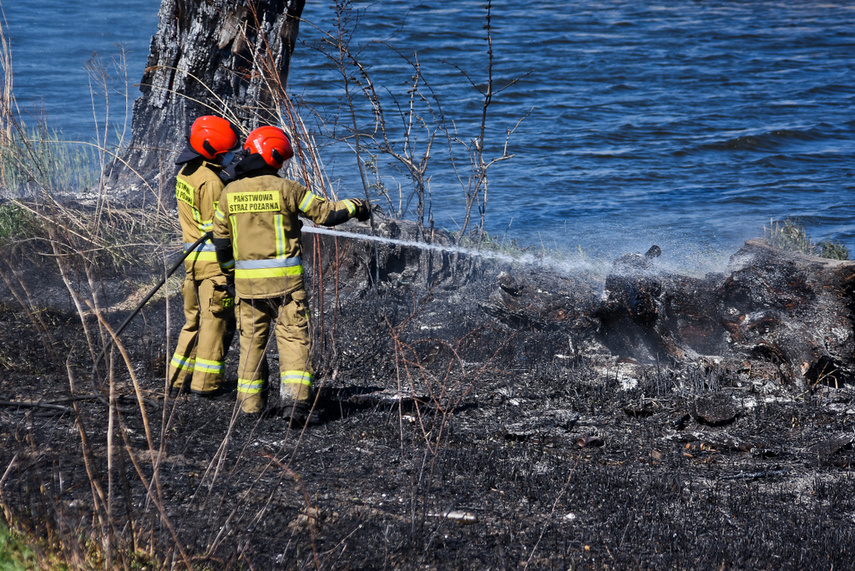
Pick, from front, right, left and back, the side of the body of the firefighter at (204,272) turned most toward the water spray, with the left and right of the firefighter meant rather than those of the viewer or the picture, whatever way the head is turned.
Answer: front

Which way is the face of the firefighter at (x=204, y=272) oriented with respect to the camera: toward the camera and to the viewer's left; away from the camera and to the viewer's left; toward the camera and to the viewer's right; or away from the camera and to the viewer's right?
away from the camera and to the viewer's right

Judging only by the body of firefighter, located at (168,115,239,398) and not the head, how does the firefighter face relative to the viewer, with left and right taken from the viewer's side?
facing away from the viewer and to the right of the viewer

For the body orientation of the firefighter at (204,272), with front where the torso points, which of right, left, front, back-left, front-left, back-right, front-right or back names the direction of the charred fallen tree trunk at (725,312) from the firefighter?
front-right

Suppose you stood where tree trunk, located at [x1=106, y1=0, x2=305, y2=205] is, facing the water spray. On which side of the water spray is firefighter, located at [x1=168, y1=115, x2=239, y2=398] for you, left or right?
right

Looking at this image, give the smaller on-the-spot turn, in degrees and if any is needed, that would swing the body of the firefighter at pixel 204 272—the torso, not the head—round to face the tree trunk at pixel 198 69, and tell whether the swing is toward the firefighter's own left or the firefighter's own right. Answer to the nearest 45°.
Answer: approximately 45° to the firefighter's own left

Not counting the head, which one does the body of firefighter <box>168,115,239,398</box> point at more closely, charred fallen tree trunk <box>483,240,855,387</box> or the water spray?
the water spray

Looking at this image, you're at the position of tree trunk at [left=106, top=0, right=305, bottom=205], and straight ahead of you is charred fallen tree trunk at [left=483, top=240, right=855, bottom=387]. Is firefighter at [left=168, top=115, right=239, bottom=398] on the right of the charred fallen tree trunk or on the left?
right

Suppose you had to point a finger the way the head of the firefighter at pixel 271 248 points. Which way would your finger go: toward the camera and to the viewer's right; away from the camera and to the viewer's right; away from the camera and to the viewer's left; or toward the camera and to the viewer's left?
away from the camera and to the viewer's right
